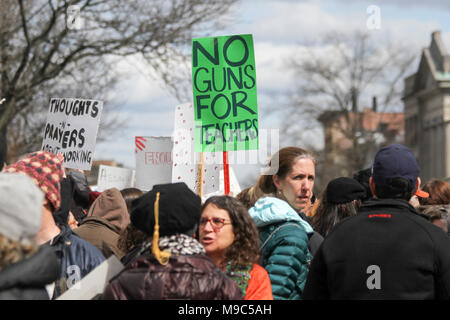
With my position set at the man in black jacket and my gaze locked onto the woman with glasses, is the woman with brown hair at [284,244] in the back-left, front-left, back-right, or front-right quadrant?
front-right

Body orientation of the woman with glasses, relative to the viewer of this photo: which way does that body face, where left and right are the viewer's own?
facing the viewer and to the left of the viewer

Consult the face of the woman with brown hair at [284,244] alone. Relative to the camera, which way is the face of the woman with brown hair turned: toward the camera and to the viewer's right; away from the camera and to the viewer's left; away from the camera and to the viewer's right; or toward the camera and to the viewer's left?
toward the camera and to the viewer's right

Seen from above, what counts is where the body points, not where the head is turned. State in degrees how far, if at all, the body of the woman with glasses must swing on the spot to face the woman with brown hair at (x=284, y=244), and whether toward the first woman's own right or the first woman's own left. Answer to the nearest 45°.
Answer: approximately 180°

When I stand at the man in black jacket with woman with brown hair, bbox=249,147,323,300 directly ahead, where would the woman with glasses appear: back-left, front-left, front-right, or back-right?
front-left

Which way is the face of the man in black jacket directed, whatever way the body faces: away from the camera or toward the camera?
away from the camera

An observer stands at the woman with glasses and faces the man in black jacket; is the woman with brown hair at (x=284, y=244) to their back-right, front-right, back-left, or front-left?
front-left
